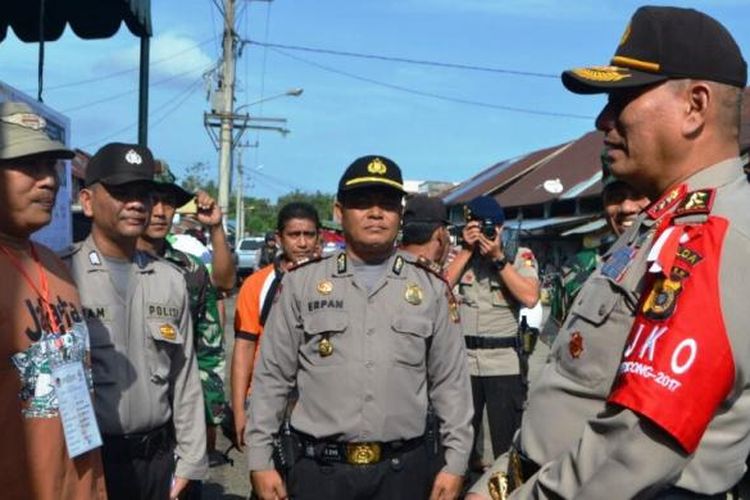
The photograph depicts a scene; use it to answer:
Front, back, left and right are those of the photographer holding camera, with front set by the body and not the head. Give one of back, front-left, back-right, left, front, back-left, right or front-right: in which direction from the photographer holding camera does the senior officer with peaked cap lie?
front

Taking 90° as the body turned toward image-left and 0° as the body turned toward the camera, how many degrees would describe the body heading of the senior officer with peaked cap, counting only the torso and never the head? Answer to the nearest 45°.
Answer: approximately 90°

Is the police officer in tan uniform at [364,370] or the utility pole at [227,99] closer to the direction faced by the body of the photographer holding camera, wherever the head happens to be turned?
the police officer in tan uniform

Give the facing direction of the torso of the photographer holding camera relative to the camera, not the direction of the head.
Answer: toward the camera

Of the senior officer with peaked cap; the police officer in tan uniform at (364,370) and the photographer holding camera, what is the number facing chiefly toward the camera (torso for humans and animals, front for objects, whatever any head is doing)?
2

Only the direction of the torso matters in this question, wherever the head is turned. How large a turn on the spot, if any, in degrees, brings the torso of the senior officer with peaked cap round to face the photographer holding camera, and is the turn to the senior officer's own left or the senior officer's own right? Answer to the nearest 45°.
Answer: approximately 90° to the senior officer's own right

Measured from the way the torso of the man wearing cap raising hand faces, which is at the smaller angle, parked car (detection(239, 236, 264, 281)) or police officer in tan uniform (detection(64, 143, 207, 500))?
the police officer in tan uniform

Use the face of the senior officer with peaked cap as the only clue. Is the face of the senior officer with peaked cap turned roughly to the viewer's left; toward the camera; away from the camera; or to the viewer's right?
to the viewer's left

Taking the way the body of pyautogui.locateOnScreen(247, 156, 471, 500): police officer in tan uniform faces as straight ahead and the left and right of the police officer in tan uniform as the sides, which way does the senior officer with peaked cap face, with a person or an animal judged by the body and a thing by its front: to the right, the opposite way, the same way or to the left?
to the right

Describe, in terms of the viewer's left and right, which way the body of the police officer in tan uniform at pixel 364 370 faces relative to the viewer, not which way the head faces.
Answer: facing the viewer

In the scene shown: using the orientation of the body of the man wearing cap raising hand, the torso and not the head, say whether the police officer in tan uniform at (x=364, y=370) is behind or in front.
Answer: in front

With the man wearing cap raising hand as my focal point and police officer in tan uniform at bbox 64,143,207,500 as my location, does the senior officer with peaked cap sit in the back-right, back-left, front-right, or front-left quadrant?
back-right

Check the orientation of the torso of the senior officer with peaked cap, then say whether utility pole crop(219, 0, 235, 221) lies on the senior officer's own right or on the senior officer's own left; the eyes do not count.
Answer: on the senior officer's own right

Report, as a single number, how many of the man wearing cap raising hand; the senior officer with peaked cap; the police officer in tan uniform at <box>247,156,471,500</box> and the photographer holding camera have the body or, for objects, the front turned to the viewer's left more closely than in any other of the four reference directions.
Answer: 1

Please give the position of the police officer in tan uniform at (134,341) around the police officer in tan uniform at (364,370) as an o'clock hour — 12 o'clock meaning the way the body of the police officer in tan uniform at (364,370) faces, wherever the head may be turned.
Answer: the police officer in tan uniform at (134,341) is roughly at 3 o'clock from the police officer in tan uniform at (364,370).

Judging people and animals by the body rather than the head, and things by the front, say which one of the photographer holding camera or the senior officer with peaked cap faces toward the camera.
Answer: the photographer holding camera
